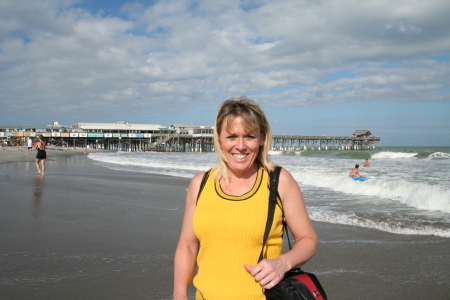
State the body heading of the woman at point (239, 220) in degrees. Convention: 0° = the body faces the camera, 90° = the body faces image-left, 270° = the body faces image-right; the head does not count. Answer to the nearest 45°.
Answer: approximately 0°
